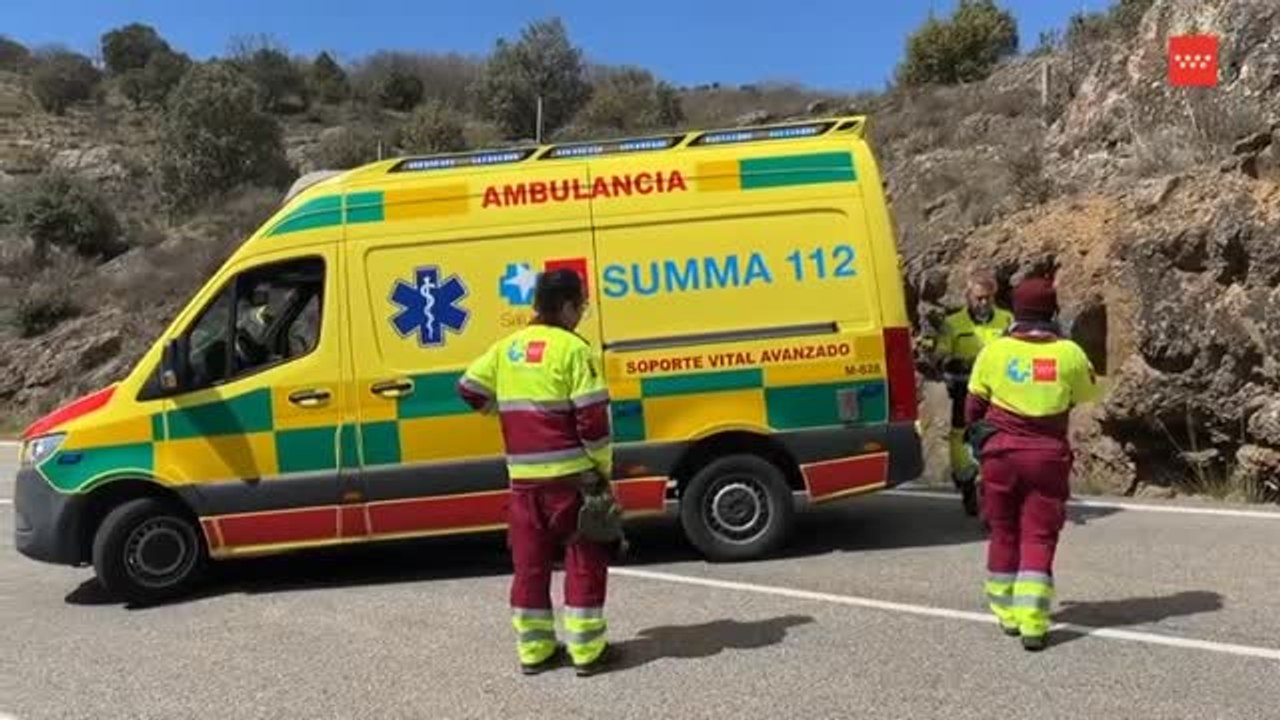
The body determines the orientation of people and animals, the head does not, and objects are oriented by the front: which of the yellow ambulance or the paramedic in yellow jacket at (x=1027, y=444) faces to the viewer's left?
the yellow ambulance

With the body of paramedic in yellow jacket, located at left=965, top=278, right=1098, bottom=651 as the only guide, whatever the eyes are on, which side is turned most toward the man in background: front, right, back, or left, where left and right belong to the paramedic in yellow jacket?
front

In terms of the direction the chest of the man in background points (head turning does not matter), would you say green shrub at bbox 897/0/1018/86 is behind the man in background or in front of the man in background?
behind

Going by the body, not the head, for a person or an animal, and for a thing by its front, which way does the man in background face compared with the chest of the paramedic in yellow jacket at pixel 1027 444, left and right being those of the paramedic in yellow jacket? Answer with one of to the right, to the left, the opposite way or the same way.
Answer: the opposite way

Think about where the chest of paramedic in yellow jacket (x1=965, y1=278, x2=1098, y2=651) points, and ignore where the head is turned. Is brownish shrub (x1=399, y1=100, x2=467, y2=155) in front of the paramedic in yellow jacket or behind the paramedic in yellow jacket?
in front

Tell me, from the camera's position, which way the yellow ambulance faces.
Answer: facing to the left of the viewer

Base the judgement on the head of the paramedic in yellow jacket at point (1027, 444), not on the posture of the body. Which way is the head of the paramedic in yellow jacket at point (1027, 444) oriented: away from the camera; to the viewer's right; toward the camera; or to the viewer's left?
away from the camera

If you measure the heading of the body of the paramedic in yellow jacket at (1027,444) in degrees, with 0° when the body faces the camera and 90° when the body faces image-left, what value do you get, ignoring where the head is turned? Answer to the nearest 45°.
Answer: approximately 180°

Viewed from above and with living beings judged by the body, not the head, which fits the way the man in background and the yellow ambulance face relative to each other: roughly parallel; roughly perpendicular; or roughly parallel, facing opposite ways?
roughly perpendicular

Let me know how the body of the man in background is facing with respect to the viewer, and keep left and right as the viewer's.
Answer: facing the viewer

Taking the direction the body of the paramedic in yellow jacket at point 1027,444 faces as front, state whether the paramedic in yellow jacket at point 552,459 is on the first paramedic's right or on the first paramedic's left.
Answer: on the first paramedic's left

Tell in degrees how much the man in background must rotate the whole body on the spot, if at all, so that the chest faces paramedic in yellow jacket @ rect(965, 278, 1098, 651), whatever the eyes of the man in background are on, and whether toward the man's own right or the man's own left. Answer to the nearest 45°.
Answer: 0° — they already face them

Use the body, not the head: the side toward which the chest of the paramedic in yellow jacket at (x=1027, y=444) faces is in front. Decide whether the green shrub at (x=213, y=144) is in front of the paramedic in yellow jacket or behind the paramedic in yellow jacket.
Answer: in front
